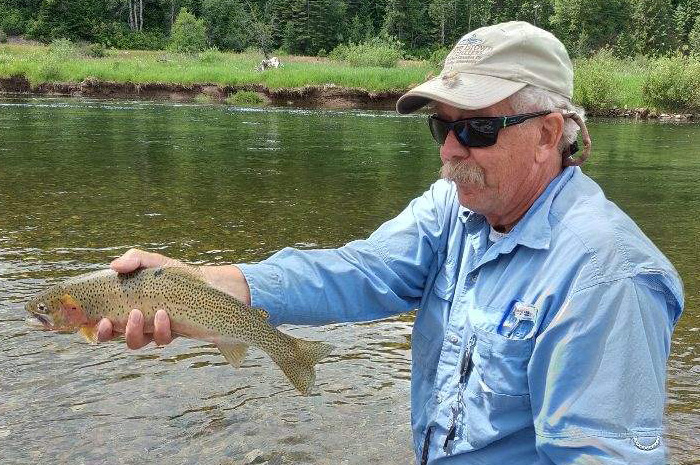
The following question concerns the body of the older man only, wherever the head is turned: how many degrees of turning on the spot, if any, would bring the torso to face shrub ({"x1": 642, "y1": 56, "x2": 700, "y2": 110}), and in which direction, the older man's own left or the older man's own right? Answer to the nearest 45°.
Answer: approximately 135° to the older man's own right

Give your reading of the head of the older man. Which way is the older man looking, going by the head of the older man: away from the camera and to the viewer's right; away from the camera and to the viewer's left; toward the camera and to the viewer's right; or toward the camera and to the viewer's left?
toward the camera and to the viewer's left

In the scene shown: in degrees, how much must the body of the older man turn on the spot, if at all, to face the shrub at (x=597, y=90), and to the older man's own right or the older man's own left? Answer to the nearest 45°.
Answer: approximately 135° to the older man's own right

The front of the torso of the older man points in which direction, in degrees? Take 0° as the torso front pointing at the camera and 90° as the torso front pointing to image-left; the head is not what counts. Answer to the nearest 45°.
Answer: approximately 45°

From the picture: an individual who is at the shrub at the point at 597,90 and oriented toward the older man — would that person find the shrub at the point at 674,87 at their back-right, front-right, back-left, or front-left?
back-left
